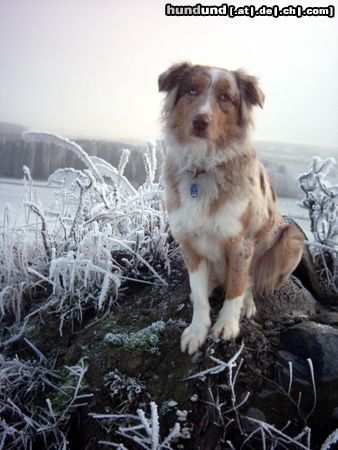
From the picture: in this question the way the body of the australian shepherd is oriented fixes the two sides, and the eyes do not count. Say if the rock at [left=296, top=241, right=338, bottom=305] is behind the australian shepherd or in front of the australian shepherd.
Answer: behind

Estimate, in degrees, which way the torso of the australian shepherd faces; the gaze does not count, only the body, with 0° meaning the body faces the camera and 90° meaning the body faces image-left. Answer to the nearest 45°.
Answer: approximately 45°

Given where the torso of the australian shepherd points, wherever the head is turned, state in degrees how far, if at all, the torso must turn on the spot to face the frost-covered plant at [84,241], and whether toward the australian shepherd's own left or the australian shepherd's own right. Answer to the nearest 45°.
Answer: approximately 90° to the australian shepherd's own right
